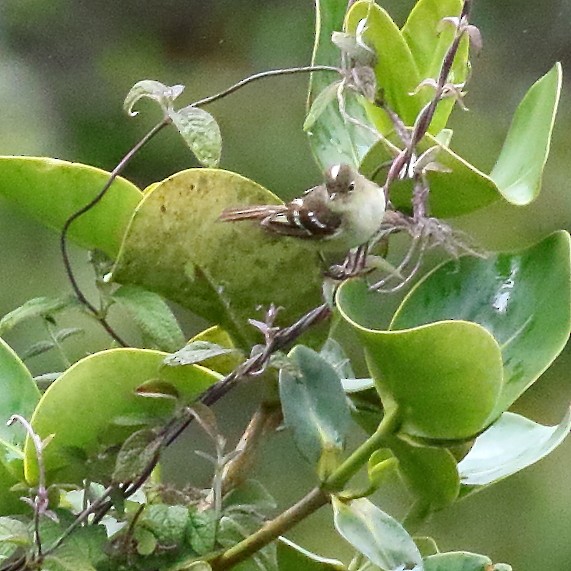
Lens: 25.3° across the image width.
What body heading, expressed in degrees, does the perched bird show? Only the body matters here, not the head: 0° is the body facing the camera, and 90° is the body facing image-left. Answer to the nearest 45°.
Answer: approximately 270°
